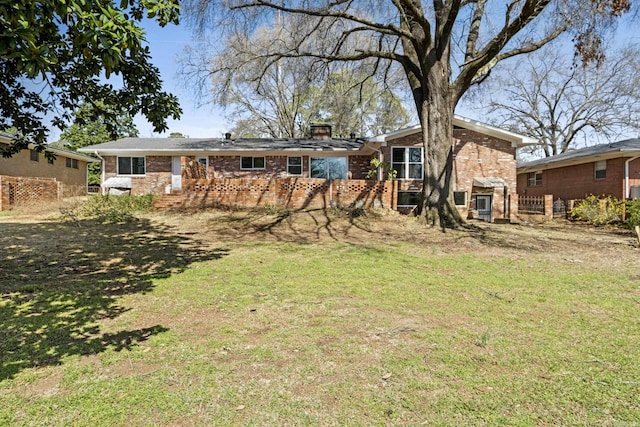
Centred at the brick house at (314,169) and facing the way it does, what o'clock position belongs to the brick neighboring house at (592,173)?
The brick neighboring house is roughly at 3 o'clock from the brick house.

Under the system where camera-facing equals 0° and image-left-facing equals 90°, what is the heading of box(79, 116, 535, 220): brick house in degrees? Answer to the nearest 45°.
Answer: approximately 180°

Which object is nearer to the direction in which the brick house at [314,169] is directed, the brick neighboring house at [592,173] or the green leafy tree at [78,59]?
the brick neighboring house

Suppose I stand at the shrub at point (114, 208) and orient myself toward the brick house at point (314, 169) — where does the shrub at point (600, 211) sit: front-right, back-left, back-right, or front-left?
front-right

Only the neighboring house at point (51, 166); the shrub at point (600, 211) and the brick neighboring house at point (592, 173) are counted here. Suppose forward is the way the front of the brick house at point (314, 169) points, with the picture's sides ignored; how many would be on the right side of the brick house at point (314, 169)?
2

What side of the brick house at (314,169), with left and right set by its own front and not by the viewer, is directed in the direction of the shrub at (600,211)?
right

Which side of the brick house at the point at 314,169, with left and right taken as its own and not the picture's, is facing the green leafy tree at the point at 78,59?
back

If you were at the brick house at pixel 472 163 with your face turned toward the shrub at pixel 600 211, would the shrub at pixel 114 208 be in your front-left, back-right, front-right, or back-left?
back-right
